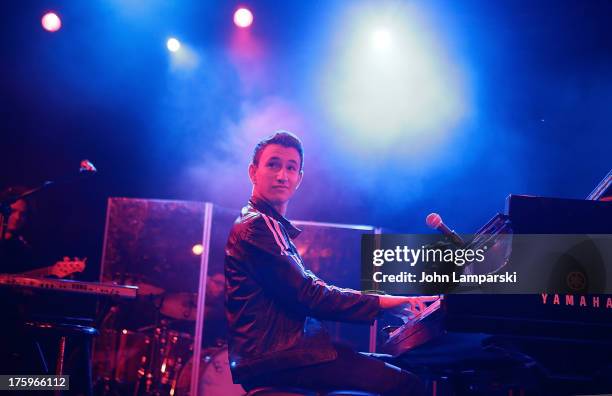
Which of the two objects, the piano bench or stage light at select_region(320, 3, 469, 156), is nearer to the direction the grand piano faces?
the piano bench

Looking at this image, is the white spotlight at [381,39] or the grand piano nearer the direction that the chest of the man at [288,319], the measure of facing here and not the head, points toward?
the grand piano

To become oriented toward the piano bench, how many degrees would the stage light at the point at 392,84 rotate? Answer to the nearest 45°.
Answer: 0° — it already faces it

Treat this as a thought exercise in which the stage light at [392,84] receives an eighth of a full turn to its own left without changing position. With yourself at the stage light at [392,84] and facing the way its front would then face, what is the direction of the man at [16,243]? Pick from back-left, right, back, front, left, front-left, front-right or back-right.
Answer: back-right

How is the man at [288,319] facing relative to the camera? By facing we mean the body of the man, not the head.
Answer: to the viewer's right

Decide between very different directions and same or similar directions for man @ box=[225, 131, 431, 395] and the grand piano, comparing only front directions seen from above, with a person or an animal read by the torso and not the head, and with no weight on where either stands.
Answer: very different directions

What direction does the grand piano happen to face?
to the viewer's left

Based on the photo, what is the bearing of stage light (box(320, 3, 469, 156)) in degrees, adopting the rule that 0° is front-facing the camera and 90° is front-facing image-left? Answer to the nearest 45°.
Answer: approximately 0°

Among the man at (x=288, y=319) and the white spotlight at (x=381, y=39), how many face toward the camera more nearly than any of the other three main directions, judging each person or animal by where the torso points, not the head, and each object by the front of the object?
1
